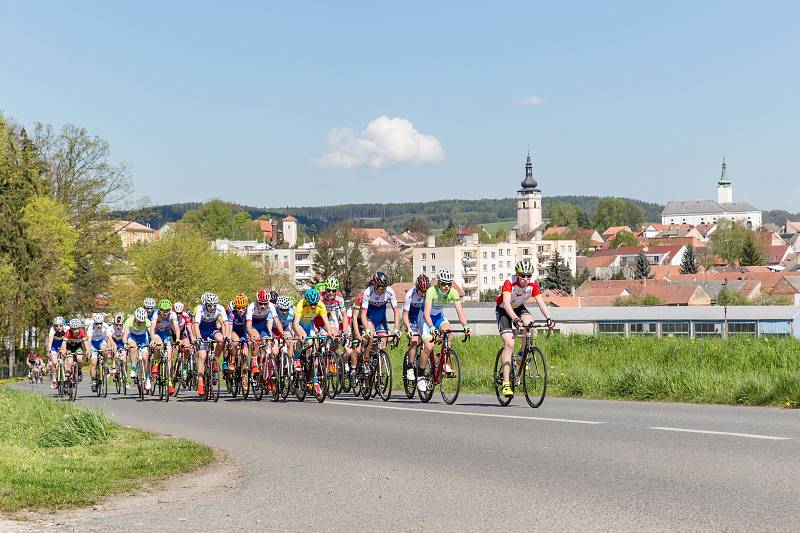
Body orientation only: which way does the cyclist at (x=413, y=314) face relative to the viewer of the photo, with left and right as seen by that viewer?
facing the viewer and to the right of the viewer

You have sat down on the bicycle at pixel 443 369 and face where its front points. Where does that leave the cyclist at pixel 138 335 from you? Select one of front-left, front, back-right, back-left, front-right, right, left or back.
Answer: back

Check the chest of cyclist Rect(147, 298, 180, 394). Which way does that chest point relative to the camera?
toward the camera

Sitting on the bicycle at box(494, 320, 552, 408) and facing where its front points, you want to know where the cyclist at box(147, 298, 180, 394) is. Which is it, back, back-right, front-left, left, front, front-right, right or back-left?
back

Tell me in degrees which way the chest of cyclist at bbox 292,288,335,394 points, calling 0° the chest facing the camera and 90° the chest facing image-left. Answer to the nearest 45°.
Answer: approximately 315°

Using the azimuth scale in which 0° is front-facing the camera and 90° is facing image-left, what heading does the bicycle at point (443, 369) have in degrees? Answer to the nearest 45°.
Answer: approximately 315°

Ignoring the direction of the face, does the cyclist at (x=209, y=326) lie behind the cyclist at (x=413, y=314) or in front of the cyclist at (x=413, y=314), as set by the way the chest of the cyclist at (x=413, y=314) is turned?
behind

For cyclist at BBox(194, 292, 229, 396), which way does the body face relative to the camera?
toward the camera

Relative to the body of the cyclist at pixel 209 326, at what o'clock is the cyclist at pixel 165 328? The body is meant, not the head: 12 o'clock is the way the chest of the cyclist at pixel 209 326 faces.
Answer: the cyclist at pixel 165 328 is roughly at 5 o'clock from the cyclist at pixel 209 326.

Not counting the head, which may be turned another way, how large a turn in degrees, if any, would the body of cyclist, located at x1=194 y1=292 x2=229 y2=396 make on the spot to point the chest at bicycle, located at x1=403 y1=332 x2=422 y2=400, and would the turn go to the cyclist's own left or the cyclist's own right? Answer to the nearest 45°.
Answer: approximately 45° to the cyclist's own left

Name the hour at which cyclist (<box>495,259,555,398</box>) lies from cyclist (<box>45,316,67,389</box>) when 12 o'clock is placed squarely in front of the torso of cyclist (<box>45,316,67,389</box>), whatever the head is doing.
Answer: cyclist (<box>495,259,555,398</box>) is roughly at 11 o'clock from cyclist (<box>45,316,67,389</box>).

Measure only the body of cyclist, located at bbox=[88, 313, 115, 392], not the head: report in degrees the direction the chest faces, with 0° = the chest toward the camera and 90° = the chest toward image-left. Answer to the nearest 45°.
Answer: approximately 0°

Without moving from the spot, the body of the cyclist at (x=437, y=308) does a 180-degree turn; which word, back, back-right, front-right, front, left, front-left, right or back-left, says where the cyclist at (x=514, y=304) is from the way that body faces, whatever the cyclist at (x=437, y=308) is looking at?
back

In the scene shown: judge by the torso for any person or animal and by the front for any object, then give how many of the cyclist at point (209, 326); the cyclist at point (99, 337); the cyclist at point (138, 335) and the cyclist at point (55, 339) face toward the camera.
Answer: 4

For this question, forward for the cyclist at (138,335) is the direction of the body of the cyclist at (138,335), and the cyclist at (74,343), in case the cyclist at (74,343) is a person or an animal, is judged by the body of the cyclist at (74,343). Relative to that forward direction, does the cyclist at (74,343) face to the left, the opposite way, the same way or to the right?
the same way

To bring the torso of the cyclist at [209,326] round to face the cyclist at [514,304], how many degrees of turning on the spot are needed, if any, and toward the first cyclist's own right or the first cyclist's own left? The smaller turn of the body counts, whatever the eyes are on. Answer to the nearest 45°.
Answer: approximately 45° to the first cyclist's own left

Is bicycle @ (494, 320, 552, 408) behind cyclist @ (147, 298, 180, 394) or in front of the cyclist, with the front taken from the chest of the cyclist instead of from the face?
in front

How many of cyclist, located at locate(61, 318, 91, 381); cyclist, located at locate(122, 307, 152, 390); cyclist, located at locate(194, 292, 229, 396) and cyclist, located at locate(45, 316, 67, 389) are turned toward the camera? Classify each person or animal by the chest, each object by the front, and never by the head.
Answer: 4

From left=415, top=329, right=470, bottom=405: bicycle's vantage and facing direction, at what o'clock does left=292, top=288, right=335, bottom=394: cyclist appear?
The cyclist is roughly at 6 o'clock from the bicycle.
